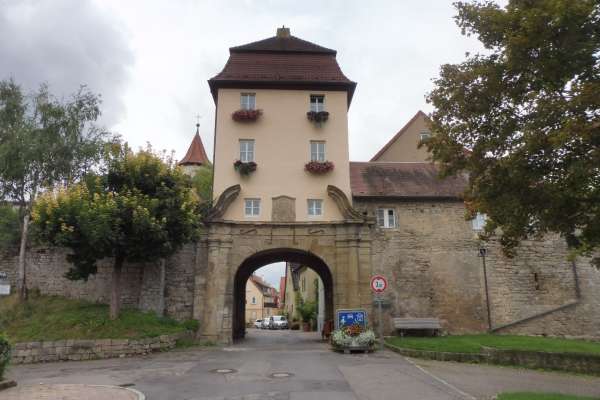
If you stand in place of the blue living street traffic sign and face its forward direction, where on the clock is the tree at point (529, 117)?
The tree is roughly at 11 o'clock from the blue living street traffic sign.

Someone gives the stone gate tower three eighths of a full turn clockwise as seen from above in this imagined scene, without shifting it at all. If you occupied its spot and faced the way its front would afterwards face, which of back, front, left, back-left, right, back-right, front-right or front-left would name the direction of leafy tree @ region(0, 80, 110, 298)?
front-left

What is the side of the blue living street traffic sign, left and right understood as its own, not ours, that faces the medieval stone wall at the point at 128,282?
right

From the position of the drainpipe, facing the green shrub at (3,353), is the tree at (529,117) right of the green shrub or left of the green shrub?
left

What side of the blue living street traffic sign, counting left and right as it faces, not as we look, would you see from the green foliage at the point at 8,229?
right

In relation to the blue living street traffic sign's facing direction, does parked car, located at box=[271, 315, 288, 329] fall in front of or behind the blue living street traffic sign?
behind

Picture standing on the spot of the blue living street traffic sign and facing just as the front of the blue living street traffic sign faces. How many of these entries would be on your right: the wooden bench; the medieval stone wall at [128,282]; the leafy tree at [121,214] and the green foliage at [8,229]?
3

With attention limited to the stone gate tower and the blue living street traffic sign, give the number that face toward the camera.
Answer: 2

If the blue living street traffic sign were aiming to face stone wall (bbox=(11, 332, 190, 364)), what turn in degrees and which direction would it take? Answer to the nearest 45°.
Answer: approximately 90° to its right

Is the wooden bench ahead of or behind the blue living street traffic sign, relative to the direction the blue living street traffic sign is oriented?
behind

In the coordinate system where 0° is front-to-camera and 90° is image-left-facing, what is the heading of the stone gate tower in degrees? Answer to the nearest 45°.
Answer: approximately 0°
